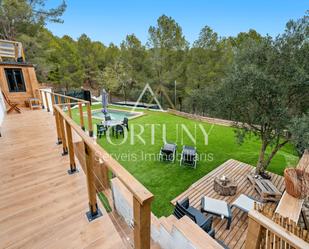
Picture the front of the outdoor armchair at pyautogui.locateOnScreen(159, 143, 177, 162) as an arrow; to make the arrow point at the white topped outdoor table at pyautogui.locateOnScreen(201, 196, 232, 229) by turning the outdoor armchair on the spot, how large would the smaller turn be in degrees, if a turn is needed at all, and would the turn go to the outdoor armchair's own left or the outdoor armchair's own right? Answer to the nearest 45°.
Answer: approximately 90° to the outdoor armchair's own left

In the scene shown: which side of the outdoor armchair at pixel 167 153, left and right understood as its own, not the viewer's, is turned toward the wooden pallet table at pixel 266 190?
left

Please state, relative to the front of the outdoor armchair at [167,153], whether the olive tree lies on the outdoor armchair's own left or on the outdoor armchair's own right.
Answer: on the outdoor armchair's own left

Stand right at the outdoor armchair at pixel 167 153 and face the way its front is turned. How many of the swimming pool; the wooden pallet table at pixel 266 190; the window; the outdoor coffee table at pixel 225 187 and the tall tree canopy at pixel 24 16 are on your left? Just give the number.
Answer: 2

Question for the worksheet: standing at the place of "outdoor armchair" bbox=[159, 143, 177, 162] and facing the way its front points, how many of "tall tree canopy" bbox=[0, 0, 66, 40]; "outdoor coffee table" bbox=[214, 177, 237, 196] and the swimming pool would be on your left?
1

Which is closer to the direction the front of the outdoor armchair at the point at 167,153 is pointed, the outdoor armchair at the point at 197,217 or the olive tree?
the outdoor armchair

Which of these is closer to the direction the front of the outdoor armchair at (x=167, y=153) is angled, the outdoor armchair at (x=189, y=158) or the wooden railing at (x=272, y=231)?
the wooden railing

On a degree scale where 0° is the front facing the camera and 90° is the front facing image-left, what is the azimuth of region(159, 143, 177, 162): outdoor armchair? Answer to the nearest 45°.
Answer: approximately 45°

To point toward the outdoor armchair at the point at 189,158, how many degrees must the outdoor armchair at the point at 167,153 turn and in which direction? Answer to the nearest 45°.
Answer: approximately 135° to its left

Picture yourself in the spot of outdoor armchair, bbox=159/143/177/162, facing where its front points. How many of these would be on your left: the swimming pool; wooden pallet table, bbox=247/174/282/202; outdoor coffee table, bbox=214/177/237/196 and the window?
2

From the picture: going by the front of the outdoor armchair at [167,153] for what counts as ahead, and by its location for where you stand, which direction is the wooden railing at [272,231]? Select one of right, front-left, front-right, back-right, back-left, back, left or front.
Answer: front-left

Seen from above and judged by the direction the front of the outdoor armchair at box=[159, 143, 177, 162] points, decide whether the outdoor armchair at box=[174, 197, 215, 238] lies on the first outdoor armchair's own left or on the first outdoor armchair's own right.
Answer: on the first outdoor armchair's own left
